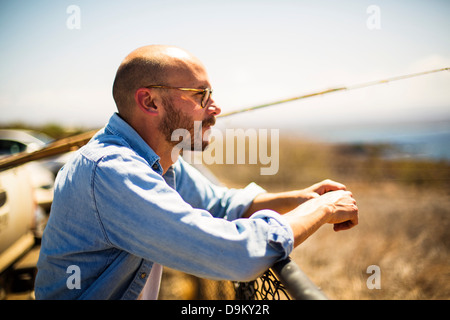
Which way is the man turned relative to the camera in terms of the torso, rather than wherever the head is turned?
to the viewer's right

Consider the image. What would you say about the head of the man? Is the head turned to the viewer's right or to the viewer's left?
to the viewer's right
